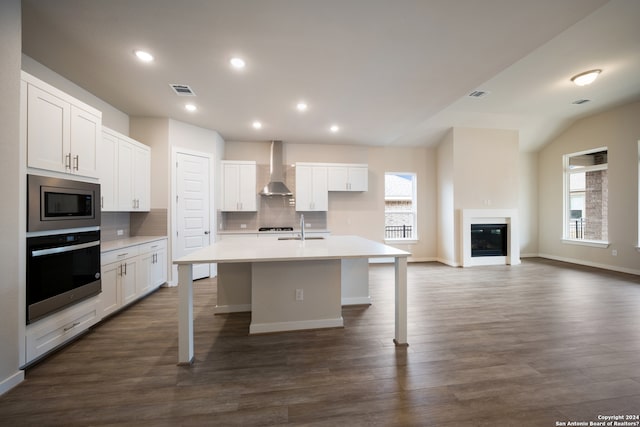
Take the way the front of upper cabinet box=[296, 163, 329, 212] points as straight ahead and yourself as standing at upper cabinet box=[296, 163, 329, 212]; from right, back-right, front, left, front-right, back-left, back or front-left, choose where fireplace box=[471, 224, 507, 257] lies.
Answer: left

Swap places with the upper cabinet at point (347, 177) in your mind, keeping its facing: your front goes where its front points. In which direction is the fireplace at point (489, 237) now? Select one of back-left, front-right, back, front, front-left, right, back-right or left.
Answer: left

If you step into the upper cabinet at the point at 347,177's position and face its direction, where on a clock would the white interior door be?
The white interior door is roughly at 2 o'clock from the upper cabinet.

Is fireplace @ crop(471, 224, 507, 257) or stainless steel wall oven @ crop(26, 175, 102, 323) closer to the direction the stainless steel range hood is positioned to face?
the stainless steel wall oven

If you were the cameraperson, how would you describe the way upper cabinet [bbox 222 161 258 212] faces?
facing the viewer

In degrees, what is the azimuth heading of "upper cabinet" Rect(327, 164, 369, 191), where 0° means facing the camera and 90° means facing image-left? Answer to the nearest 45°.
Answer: approximately 0°

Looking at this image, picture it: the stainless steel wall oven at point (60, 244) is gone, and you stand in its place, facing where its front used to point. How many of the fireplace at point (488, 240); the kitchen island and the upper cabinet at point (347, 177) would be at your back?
0

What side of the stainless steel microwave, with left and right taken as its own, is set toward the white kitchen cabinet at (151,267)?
left

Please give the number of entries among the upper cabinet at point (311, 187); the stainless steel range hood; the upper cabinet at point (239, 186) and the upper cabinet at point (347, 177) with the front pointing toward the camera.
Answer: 4

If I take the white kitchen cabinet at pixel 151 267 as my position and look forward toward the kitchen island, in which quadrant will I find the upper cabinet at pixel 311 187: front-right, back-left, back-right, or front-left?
front-left

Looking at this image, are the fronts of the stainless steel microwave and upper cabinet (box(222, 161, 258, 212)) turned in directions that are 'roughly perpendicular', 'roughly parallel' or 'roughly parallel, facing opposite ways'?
roughly perpendicular

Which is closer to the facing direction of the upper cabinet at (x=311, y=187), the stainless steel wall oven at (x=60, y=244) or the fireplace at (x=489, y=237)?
the stainless steel wall oven

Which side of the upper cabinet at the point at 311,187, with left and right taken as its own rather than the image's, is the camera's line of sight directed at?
front

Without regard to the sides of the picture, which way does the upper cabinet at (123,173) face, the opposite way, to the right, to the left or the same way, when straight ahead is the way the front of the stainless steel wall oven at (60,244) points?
the same way

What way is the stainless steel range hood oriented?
toward the camera

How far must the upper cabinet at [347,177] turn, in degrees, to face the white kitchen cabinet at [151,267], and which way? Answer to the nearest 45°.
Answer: approximately 45° to its right

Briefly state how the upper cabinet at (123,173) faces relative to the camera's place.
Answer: facing the viewer and to the right of the viewer

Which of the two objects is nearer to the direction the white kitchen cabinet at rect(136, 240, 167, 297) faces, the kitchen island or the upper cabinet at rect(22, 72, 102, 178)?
the kitchen island
